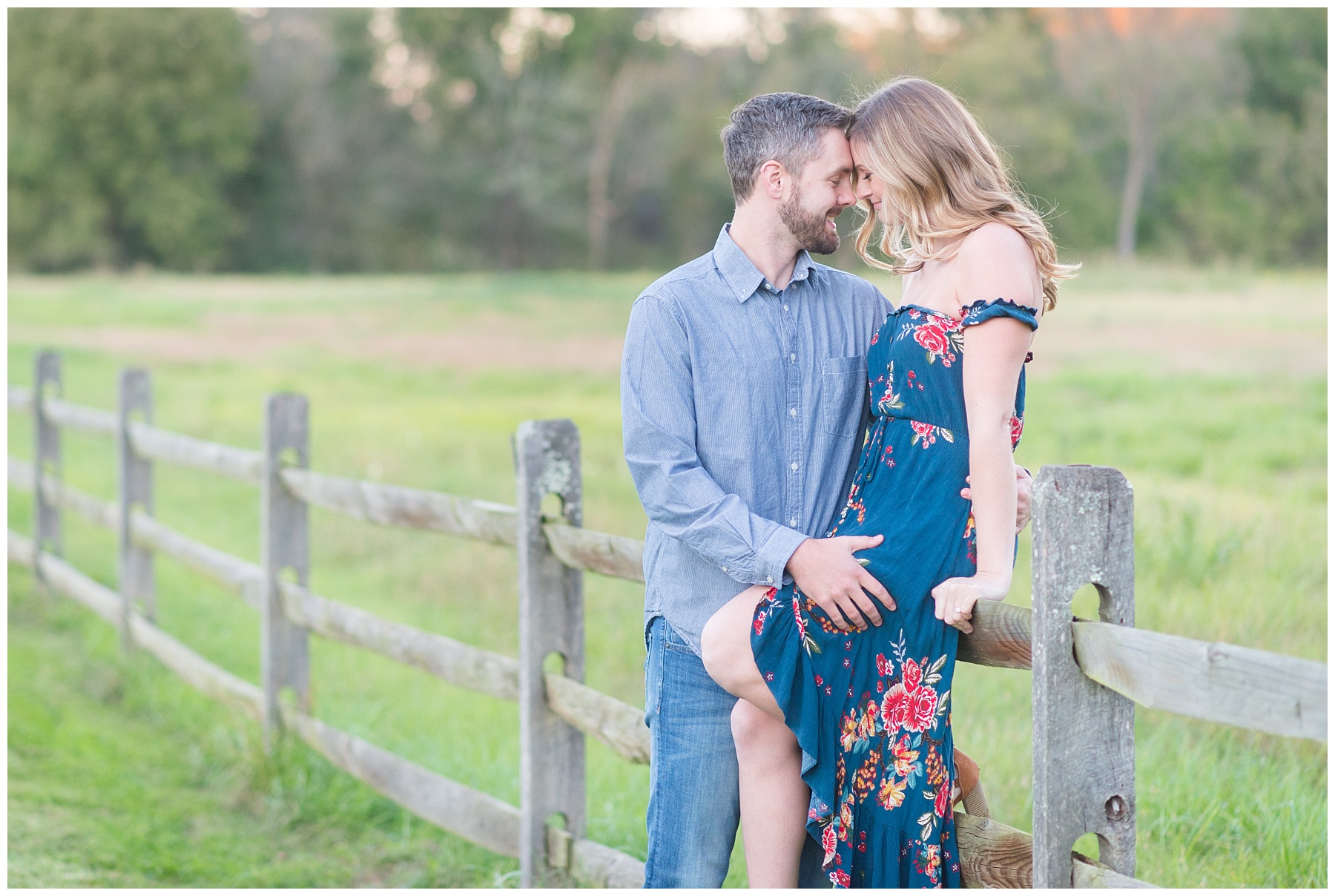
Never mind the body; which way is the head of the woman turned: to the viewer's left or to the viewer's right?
to the viewer's left

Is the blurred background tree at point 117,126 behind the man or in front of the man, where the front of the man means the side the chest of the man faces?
behind

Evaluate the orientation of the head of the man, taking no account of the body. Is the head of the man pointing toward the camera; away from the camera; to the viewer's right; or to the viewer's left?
to the viewer's right

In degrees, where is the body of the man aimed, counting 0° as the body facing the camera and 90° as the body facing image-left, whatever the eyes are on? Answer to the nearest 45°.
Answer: approximately 315°
